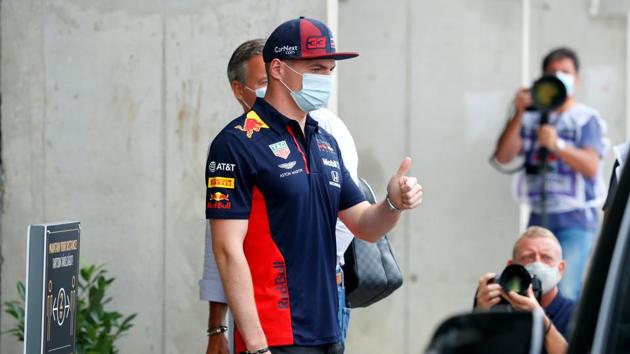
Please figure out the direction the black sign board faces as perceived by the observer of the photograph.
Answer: facing the viewer and to the right of the viewer

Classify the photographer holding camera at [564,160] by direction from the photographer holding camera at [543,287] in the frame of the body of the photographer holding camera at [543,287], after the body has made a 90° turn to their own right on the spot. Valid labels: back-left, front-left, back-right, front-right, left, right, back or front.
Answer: front-right

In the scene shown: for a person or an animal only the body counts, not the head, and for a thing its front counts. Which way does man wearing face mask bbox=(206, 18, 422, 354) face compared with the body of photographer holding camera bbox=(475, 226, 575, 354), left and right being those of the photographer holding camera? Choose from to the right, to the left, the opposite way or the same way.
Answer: to the left

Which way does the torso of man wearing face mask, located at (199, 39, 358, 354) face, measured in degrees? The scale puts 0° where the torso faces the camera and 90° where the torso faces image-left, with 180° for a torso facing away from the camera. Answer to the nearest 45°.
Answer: approximately 315°

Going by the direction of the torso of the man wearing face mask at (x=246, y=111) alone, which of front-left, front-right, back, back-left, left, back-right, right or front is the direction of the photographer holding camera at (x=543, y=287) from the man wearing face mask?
front-left

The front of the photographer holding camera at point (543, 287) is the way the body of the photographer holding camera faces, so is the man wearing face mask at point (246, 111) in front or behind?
in front

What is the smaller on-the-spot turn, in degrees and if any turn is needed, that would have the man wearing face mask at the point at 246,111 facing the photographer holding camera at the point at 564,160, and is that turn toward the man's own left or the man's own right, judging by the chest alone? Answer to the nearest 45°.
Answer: approximately 90° to the man's own left

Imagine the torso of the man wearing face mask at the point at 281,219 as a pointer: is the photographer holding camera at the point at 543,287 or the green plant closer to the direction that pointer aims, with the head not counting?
the photographer holding camera
